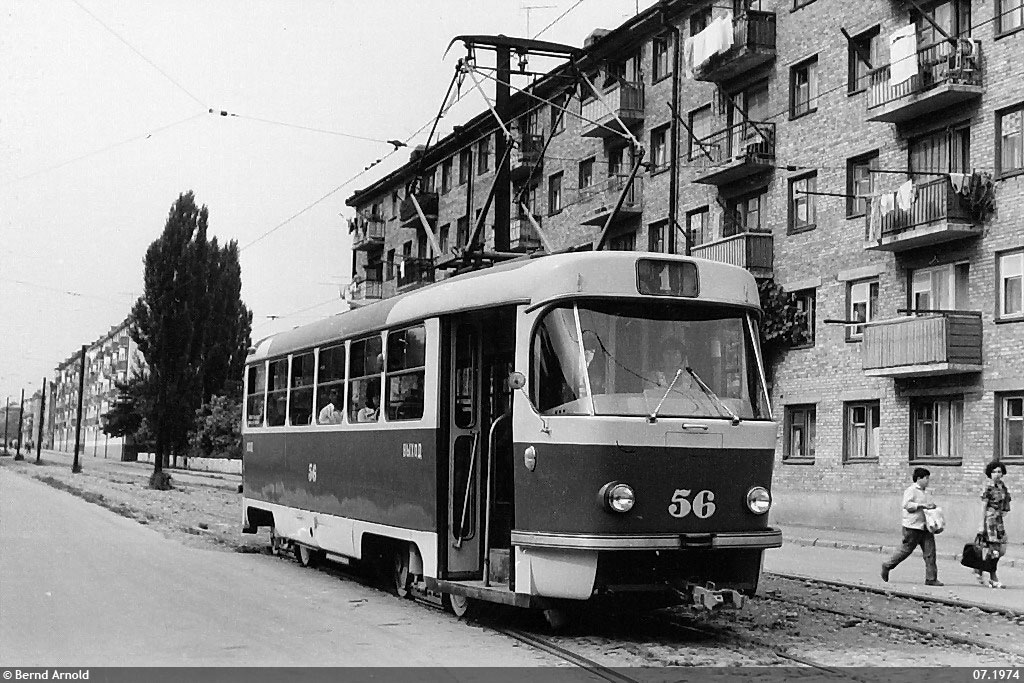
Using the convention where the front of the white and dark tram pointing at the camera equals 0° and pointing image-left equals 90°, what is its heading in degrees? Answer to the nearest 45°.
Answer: approximately 315°

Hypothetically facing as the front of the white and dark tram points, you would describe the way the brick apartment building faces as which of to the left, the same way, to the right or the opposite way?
to the right

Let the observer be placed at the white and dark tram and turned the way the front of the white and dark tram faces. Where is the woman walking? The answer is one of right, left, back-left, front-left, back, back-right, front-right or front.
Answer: left

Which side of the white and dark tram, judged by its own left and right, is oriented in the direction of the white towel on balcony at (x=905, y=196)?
left

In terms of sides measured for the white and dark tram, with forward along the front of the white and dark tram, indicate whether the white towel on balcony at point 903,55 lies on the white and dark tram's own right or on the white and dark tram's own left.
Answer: on the white and dark tram's own left

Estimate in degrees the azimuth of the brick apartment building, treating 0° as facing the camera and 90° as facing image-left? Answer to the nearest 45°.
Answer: approximately 45°

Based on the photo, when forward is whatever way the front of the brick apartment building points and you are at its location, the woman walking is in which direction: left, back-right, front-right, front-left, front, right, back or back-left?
front-left

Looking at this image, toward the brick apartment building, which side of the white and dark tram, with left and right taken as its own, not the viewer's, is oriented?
left

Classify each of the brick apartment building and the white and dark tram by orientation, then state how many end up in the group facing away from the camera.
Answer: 0

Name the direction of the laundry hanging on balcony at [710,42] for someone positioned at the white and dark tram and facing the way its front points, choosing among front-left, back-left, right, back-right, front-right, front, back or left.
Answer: back-left
